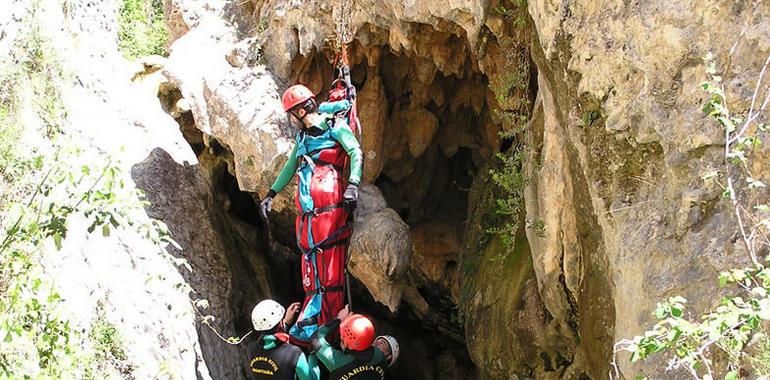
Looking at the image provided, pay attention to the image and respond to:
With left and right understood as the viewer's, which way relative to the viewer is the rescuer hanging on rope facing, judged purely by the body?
facing the viewer and to the left of the viewer

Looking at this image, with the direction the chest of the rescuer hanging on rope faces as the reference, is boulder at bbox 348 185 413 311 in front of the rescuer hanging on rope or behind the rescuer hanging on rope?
behind
